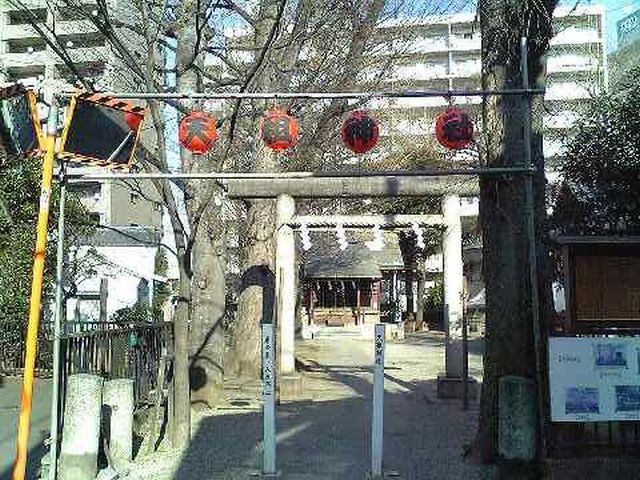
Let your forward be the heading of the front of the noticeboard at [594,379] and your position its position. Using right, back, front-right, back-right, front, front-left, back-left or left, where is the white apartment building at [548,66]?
back

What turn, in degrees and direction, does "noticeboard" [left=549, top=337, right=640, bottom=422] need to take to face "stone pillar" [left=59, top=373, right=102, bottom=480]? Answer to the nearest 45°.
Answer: approximately 90° to its right

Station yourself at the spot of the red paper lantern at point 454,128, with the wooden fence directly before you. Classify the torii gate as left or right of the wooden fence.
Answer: right

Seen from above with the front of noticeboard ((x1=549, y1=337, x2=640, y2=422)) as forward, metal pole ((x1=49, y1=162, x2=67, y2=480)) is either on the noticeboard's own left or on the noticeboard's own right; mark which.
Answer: on the noticeboard's own right

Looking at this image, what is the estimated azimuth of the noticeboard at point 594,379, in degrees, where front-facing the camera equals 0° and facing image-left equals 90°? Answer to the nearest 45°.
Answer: approximately 0°

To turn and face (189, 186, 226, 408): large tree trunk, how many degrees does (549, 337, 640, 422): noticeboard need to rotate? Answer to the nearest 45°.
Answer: approximately 135° to its right

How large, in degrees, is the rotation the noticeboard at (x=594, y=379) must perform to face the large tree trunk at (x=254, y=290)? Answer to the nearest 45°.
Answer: approximately 135° to its right

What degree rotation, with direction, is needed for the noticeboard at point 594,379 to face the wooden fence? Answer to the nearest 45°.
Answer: approximately 90° to its right

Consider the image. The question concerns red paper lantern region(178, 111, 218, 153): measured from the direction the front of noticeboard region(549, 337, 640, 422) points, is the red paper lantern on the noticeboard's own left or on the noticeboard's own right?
on the noticeboard's own right

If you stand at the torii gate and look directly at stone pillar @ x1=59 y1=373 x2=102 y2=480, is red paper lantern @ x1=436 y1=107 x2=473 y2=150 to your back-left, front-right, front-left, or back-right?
front-left
